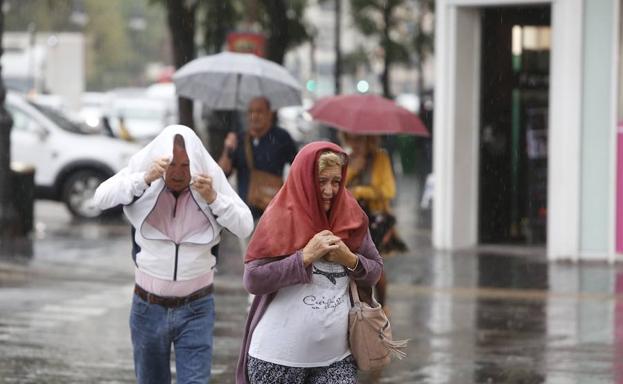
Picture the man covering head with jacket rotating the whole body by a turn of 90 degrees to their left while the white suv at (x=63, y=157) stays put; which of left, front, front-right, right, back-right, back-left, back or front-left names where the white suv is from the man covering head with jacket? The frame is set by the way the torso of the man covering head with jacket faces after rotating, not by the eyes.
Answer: left

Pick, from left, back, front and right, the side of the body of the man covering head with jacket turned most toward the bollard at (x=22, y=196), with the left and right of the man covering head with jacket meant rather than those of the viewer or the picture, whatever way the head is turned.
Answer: back

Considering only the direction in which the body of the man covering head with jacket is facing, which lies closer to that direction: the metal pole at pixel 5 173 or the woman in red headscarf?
the woman in red headscarf

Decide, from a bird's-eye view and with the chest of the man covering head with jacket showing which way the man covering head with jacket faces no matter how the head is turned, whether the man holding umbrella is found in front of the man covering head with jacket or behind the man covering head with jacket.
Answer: behind

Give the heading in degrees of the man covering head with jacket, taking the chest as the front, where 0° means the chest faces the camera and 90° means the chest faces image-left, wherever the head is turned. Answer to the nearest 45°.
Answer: approximately 0°

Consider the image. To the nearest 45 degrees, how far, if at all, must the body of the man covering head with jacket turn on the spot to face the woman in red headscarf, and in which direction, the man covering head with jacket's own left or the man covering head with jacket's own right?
approximately 45° to the man covering head with jacket's own left

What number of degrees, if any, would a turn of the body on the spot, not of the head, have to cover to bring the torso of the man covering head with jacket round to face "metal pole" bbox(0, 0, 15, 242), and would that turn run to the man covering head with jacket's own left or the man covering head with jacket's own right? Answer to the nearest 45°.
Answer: approximately 180°

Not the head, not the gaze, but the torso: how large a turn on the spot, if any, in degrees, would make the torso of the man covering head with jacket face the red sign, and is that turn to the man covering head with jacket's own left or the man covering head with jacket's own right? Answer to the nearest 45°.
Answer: approximately 180°

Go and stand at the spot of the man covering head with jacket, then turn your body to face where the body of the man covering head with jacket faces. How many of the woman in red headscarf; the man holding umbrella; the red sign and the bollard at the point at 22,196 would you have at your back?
3
